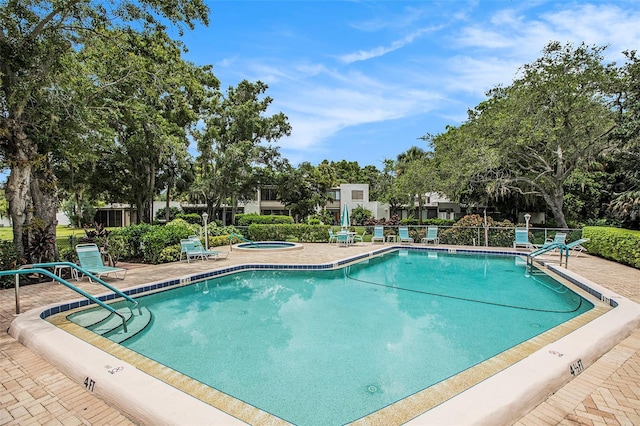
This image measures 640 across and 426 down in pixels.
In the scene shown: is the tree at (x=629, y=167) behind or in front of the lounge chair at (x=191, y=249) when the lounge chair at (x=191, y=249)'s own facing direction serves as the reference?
in front

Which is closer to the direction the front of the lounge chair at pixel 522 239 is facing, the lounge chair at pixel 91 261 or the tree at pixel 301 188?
the lounge chair

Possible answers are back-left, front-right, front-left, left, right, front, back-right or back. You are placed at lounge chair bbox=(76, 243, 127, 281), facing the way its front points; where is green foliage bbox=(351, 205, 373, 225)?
left

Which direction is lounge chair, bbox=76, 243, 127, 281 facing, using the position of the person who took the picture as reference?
facing the viewer and to the right of the viewer

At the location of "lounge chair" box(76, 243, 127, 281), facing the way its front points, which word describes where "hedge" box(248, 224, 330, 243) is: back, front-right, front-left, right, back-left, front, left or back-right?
left

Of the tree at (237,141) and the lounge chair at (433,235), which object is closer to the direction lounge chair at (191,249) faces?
the lounge chair

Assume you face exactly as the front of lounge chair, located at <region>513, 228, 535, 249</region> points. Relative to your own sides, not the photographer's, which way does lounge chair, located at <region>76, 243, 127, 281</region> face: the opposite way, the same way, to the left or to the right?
to the left

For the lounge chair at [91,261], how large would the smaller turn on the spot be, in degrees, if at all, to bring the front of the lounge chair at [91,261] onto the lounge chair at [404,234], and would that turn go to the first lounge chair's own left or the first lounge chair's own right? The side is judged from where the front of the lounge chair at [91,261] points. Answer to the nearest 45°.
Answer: approximately 45° to the first lounge chair's own left

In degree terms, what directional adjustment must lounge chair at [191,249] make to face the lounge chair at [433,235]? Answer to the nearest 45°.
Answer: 0° — it already faces it

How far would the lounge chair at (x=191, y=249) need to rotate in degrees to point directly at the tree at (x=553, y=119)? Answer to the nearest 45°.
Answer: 0° — it already faces it

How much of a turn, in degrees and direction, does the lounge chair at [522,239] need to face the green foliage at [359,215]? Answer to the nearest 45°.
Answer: approximately 135° to its right

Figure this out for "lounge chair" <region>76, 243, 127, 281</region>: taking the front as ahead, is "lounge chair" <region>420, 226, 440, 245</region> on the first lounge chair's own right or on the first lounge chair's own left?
on the first lounge chair's own left

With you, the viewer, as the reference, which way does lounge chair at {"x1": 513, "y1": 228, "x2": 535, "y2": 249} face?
facing the viewer

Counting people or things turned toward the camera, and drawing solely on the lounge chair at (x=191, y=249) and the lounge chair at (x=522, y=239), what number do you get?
1

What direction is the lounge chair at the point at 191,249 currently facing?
to the viewer's right

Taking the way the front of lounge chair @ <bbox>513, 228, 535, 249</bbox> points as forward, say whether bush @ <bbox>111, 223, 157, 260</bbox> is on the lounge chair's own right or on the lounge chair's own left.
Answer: on the lounge chair's own right

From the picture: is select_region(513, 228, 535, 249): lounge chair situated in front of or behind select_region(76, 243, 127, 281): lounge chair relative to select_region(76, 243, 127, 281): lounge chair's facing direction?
in front

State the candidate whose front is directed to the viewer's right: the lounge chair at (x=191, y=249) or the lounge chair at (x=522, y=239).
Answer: the lounge chair at (x=191, y=249)
